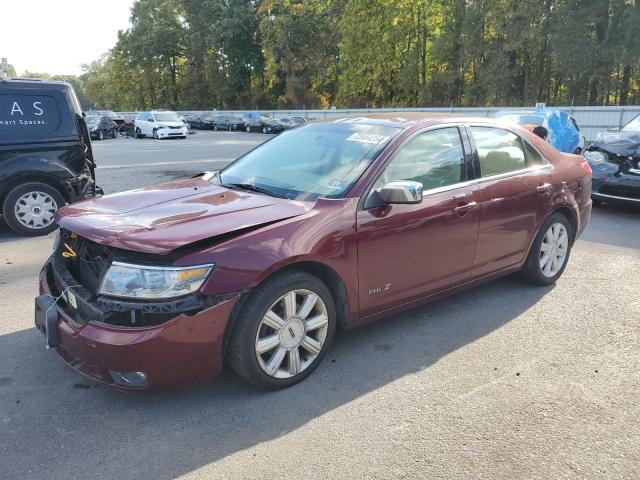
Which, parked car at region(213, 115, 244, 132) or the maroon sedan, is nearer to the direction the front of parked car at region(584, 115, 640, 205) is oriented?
the maroon sedan

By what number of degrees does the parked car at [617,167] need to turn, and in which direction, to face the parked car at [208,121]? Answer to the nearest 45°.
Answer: approximately 90° to its right

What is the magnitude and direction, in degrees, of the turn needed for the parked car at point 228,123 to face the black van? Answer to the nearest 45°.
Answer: approximately 45° to its right

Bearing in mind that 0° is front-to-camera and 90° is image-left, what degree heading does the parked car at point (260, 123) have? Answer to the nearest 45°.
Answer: approximately 315°

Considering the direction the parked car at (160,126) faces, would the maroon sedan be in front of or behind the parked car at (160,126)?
in front

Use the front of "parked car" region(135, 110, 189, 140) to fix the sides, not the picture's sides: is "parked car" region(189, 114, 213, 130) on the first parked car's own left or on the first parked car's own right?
on the first parked car's own left

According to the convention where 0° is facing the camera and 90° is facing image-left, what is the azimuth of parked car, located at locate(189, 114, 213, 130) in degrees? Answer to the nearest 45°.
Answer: approximately 315°

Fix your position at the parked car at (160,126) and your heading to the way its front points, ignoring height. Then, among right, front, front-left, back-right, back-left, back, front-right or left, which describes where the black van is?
front-right

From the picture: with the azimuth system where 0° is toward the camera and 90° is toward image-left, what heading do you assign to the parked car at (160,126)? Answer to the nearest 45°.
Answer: approximately 315°
